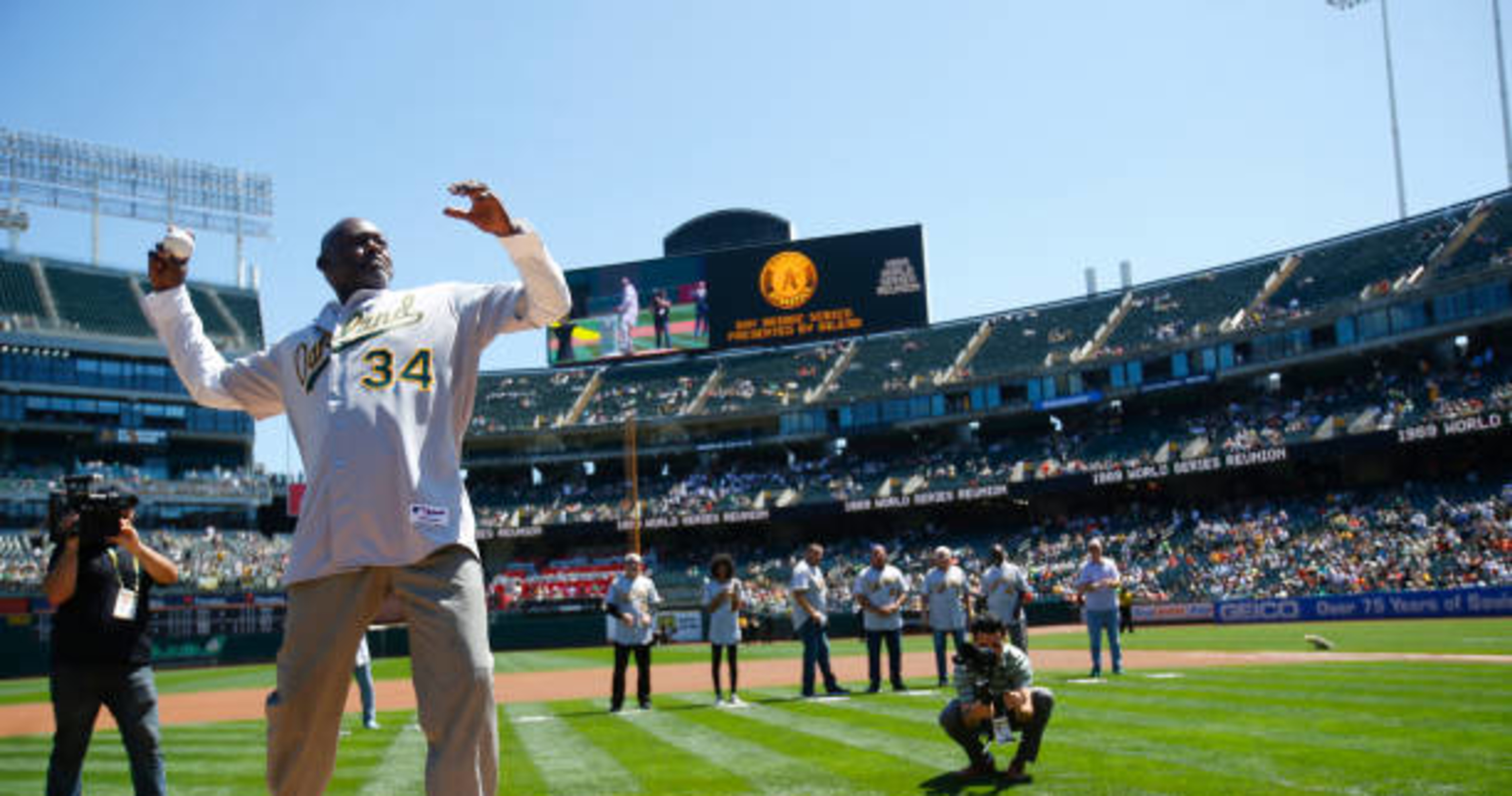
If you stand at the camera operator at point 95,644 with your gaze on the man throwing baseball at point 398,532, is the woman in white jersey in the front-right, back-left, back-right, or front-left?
back-left

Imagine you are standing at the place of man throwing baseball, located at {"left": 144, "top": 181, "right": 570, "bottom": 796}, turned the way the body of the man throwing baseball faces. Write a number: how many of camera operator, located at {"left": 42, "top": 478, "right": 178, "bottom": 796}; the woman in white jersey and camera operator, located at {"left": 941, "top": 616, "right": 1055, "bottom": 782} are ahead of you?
0

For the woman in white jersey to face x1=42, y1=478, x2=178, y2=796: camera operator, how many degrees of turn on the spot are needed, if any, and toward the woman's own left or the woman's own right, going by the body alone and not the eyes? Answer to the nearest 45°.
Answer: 0° — they already face them

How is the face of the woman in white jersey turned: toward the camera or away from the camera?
toward the camera

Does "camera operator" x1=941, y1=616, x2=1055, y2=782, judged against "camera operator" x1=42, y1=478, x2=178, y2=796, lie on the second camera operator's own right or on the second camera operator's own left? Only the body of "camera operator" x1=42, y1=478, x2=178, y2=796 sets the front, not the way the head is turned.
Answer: on the second camera operator's own left

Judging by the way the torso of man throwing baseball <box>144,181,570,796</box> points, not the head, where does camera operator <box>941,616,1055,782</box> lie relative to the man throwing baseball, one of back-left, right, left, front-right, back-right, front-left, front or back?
back-left

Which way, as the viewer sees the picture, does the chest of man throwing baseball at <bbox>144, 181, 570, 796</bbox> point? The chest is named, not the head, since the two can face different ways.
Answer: toward the camera

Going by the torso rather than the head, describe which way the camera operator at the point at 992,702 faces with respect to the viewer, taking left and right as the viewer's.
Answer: facing the viewer

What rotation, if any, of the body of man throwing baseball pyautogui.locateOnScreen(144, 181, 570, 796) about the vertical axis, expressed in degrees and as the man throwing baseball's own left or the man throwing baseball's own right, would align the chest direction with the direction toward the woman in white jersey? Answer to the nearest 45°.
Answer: approximately 180°

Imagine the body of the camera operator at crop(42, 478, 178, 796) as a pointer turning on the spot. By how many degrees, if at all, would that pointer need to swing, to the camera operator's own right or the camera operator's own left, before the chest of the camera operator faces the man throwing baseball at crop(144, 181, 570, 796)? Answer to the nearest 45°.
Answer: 0° — they already face them

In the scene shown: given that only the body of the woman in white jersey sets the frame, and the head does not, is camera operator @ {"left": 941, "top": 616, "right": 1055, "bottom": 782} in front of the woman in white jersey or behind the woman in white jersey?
in front
